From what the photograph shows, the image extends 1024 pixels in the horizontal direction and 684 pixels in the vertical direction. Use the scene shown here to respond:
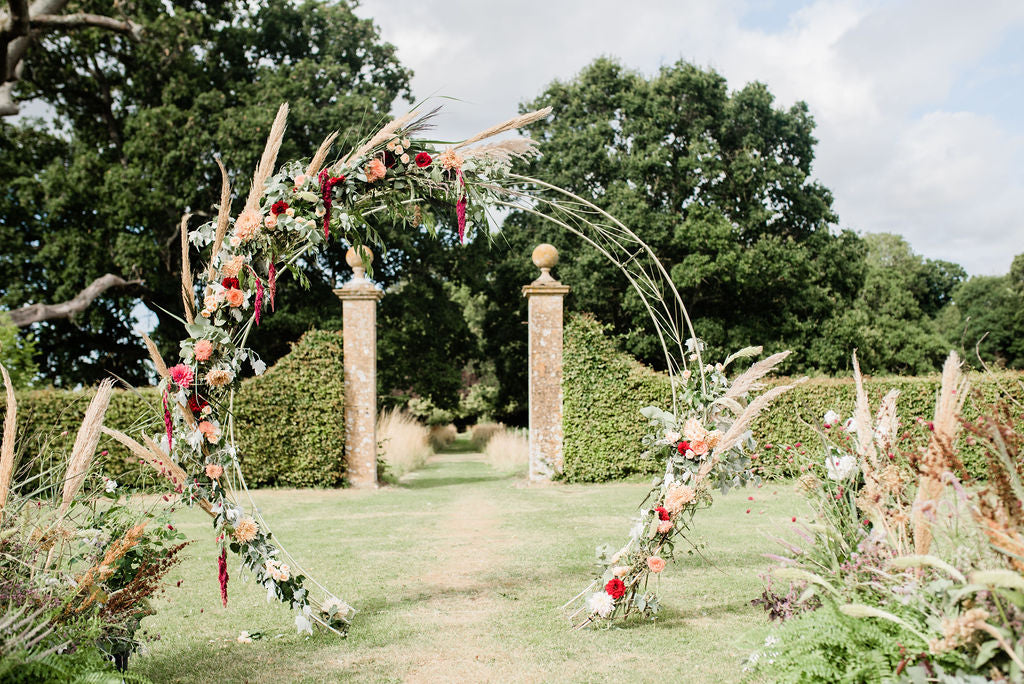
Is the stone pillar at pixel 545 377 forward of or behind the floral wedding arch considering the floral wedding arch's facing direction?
behind

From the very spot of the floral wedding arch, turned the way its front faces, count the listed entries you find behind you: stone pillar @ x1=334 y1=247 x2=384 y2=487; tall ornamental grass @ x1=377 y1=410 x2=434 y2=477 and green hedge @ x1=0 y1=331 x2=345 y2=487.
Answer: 3

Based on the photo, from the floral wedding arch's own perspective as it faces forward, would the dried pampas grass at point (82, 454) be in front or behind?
in front

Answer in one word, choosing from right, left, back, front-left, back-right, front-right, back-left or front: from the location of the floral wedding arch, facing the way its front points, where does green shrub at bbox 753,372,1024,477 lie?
back-left

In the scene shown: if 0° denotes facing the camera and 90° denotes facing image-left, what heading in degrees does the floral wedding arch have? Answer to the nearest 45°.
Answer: approximately 0°

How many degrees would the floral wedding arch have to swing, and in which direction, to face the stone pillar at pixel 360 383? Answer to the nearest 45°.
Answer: approximately 180°

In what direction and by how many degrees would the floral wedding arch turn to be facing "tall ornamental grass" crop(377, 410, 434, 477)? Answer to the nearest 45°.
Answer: approximately 180°

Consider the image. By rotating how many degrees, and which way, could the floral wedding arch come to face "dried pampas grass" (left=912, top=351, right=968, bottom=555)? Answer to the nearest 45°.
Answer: approximately 45° to its left
